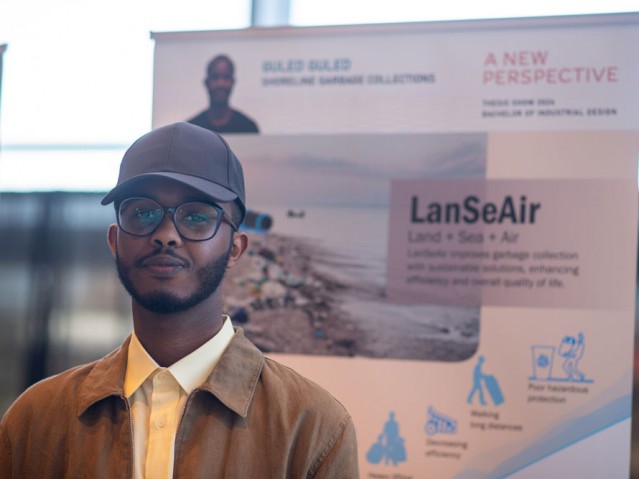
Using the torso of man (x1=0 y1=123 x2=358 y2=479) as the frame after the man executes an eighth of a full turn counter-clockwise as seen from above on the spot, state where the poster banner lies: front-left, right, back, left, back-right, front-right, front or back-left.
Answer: left

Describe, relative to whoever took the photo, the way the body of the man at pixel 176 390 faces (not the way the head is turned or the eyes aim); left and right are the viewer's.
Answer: facing the viewer

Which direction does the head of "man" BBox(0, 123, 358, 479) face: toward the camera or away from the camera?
toward the camera
